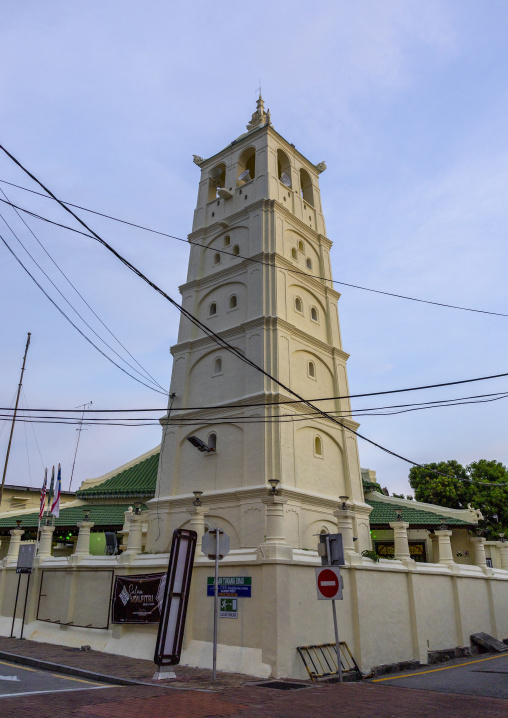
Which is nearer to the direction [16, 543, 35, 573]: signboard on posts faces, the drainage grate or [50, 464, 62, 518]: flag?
the drainage grate

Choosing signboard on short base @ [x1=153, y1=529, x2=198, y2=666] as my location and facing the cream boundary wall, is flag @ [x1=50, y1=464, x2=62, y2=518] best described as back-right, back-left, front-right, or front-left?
front-left

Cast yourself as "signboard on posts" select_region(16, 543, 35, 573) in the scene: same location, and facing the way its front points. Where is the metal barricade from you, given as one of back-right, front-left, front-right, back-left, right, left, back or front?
front-left

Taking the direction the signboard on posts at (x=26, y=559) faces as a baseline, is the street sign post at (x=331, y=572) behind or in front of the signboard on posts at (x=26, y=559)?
in front

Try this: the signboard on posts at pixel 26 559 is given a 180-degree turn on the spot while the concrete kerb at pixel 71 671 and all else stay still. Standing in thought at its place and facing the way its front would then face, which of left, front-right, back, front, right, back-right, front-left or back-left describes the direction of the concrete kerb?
back

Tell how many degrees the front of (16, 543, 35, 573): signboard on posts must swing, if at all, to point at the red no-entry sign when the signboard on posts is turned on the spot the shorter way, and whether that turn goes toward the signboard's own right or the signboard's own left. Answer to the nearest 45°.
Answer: approximately 45° to the signboard's own left

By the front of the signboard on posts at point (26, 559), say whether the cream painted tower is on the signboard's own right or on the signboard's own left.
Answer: on the signboard's own left

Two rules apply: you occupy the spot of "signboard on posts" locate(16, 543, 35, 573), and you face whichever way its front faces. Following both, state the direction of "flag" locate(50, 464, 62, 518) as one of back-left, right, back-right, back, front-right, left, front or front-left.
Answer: back

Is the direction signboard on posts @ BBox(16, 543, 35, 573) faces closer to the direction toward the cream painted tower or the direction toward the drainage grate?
the drainage grate

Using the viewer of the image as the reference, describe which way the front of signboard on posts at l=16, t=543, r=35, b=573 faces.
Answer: facing the viewer

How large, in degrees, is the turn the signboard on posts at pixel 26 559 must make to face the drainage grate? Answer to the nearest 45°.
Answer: approximately 45° to its left
